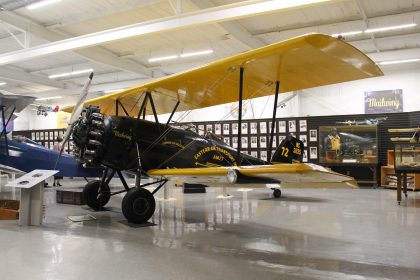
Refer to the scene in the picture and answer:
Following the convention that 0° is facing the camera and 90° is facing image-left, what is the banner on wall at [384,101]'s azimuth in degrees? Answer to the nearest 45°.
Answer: approximately 0°

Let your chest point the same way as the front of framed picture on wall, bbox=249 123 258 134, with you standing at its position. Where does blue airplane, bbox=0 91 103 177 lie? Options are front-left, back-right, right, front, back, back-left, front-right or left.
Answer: front-right

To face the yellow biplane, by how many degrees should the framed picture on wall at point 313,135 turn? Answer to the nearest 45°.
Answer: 0° — it already faces it

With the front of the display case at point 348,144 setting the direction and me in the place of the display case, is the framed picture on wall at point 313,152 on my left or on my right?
on my right

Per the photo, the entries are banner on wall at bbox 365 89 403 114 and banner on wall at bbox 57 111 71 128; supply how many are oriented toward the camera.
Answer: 2

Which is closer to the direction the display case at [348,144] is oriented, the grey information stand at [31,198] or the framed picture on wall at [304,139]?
the grey information stand

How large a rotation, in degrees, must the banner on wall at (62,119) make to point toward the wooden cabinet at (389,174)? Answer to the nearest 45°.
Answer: approximately 45° to its left

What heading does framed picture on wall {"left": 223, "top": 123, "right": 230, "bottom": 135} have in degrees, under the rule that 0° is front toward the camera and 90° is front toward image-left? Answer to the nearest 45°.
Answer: approximately 0°
